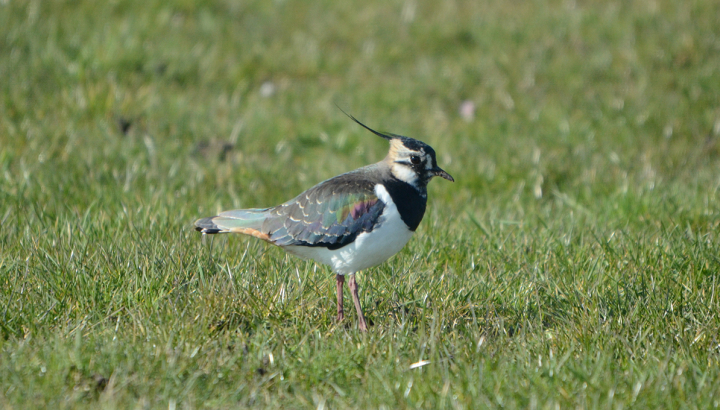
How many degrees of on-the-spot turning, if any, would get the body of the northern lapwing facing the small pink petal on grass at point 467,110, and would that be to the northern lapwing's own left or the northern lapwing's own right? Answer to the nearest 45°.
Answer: approximately 90° to the northern lapwing's own left

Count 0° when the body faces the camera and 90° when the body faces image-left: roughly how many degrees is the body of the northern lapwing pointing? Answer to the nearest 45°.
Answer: approximately 270°
